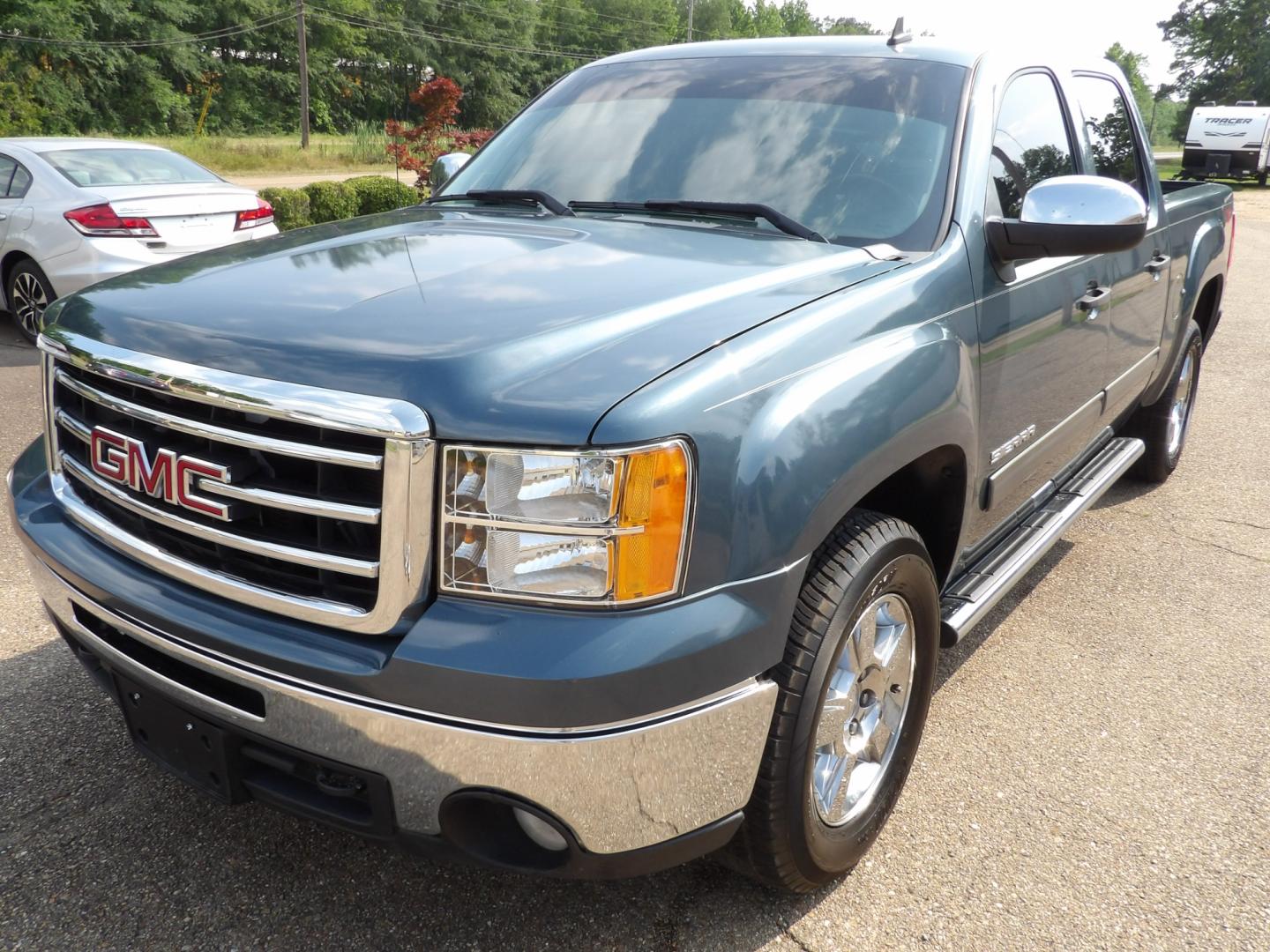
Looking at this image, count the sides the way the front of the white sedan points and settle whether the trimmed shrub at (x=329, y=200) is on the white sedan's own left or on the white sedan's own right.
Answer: on the white sedan's own right

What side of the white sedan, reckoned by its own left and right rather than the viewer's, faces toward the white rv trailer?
right

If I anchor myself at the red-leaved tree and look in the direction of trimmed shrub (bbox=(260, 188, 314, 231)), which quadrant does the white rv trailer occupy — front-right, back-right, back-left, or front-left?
back-left

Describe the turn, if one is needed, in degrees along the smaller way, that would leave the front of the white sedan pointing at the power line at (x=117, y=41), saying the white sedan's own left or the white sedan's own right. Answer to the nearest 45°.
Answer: approximately 45° to the white sedan's own right

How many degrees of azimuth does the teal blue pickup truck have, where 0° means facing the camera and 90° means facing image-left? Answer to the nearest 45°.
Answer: approximately 45°

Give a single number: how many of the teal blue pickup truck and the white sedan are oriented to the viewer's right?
0

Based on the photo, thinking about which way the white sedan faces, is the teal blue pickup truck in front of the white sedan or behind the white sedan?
behind

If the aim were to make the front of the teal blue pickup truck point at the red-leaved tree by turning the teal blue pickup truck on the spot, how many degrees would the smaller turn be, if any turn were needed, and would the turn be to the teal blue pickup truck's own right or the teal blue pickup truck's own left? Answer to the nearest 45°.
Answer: approximately 135° to the teal blue pickup truck's own right

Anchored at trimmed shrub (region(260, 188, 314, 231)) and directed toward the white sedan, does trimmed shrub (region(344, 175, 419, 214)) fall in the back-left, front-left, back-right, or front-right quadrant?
back-left

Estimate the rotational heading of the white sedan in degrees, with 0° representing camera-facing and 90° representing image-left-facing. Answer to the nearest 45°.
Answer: approximately 135°

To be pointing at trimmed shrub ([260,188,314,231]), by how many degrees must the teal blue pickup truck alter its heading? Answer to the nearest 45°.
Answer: approximately 135° to its right

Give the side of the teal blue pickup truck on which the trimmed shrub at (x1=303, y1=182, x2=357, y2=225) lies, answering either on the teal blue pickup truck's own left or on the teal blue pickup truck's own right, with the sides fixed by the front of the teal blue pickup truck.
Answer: on the teal blue pickup truck's own right

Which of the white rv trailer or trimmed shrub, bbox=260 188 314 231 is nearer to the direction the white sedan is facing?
the trimmed shrub

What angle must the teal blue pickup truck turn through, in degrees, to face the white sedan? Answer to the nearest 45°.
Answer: approximately 90° to its right
